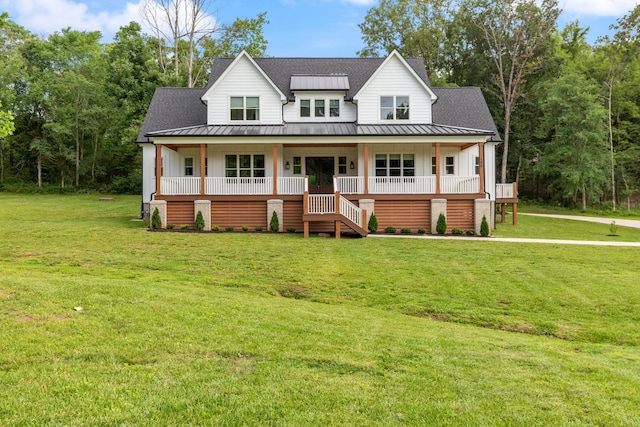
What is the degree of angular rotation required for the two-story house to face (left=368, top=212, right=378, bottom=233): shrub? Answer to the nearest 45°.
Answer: approximately 45° to its left

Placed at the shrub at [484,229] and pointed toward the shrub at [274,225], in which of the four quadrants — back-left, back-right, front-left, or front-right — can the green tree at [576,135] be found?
back-right

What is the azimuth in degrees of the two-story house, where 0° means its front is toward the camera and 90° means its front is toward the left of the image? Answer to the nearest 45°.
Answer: approximately 0°

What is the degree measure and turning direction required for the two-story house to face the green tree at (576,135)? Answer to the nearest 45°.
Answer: approximately 135° to its left

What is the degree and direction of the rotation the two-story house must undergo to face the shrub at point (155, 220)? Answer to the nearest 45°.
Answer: approximately 45° to its right

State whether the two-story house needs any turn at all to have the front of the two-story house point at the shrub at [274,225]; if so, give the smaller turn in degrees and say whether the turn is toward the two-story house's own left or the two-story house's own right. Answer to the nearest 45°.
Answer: approximately 45° to the two-story house's own right

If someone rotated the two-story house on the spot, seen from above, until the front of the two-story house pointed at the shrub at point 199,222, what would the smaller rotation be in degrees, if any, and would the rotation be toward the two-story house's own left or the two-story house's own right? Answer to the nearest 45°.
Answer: approximately 45° to the two-story house's own right

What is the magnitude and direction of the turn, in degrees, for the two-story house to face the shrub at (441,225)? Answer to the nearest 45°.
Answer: approximately 45° to its left
